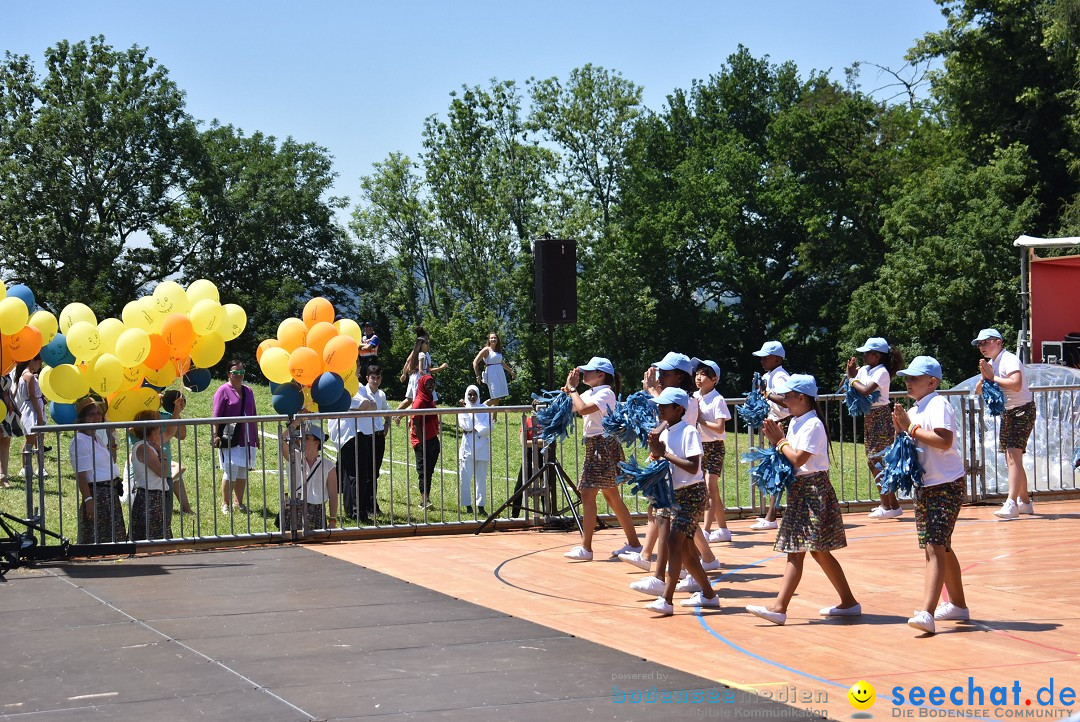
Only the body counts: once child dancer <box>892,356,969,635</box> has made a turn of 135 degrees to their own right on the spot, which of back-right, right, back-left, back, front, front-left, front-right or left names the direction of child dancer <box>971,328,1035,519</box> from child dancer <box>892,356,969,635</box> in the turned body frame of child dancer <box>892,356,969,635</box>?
front-left

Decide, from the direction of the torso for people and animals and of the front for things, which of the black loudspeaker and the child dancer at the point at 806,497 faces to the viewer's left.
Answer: the child dancer

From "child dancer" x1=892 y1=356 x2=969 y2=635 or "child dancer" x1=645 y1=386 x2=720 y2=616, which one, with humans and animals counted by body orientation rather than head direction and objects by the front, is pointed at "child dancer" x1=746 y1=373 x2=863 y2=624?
"child dancer" x1=892 y1=356 x2=969 y2=635

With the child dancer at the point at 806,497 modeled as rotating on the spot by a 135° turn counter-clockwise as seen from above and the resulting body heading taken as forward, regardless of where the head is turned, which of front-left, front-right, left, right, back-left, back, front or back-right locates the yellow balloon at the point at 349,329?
back

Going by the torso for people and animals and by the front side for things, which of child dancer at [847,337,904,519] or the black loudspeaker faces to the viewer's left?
the child dancer

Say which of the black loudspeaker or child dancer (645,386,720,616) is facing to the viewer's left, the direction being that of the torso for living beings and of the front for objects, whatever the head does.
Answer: the child dancer

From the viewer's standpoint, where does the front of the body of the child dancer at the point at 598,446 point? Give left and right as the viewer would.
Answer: facing to the left of the viewer

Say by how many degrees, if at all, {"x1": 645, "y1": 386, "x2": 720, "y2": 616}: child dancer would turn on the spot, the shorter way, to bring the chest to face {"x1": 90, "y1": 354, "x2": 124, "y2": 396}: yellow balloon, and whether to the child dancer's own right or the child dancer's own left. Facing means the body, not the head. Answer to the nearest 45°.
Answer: approximately 45° to the child dancer's own right

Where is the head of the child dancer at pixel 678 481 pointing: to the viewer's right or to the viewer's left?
to the viewer's left

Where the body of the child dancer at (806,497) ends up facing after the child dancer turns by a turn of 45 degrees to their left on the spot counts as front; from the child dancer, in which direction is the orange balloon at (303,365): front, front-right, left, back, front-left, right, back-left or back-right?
right

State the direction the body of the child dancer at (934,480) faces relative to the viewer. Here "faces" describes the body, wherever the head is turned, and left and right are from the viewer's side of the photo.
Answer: facing to the left of the viewer

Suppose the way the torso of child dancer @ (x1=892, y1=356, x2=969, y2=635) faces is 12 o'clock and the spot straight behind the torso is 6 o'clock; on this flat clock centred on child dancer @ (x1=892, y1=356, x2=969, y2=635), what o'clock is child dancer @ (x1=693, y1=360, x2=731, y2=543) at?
child dancer @ (x1=693, y1=360, x2=731, y2=543) is roughly at 2 o'clock from child dancer @ (x1=892, y1=356, x2=969, y2=635).

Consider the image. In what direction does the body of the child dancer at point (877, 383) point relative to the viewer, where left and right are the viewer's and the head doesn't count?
facing to the left of the viewer

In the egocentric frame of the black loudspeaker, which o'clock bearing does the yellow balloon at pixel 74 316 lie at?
The yellow balloon is roughly at 4 o'clock from the black loudspeaker.

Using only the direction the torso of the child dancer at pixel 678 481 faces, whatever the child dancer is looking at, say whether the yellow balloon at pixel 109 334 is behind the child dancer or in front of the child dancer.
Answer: in front

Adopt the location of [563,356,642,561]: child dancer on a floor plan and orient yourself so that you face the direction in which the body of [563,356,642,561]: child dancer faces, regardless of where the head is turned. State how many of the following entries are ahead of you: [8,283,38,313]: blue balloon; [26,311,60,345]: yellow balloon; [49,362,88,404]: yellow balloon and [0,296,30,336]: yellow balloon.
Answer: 4

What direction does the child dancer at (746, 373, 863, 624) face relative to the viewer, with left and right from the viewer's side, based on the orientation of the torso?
facing to the left of the viewer
